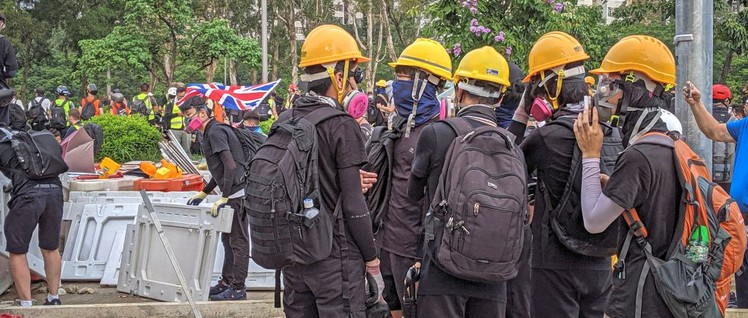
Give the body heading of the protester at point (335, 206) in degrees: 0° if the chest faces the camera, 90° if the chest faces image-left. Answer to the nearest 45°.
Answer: approximately 225°

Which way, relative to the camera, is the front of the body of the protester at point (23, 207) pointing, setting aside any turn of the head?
away from the camera

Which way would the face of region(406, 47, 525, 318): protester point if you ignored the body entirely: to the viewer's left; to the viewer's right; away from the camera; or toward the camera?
away from the camera

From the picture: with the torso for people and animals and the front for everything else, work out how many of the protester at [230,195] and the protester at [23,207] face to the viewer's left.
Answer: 1

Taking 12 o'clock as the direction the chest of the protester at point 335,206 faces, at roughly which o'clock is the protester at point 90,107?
the protester at point 90,107 is roughly at 10 o'clock from the protester at point 335,206.

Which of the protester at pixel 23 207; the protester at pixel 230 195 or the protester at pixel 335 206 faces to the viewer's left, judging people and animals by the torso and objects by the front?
the protester at pixel 230 195

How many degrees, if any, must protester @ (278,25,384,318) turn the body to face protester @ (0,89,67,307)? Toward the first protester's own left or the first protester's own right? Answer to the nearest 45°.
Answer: approximately 90° to the first protester's own left

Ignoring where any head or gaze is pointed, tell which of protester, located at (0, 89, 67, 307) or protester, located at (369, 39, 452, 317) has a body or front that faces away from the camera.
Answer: protester, located at (0, 89, 67, 307)

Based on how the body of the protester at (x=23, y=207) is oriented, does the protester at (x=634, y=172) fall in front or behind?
behind

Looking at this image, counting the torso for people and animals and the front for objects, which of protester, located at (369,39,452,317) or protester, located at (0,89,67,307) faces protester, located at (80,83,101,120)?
protester, located at (0,89,67,307)

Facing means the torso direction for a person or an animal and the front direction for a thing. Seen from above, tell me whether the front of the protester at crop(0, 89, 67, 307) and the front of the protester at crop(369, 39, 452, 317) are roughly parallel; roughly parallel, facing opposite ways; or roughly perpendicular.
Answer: roughly perpendicular

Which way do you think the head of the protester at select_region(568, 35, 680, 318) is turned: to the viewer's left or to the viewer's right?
to the viewer's left

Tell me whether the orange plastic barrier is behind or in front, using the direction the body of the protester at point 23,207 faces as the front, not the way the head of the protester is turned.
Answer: in front
